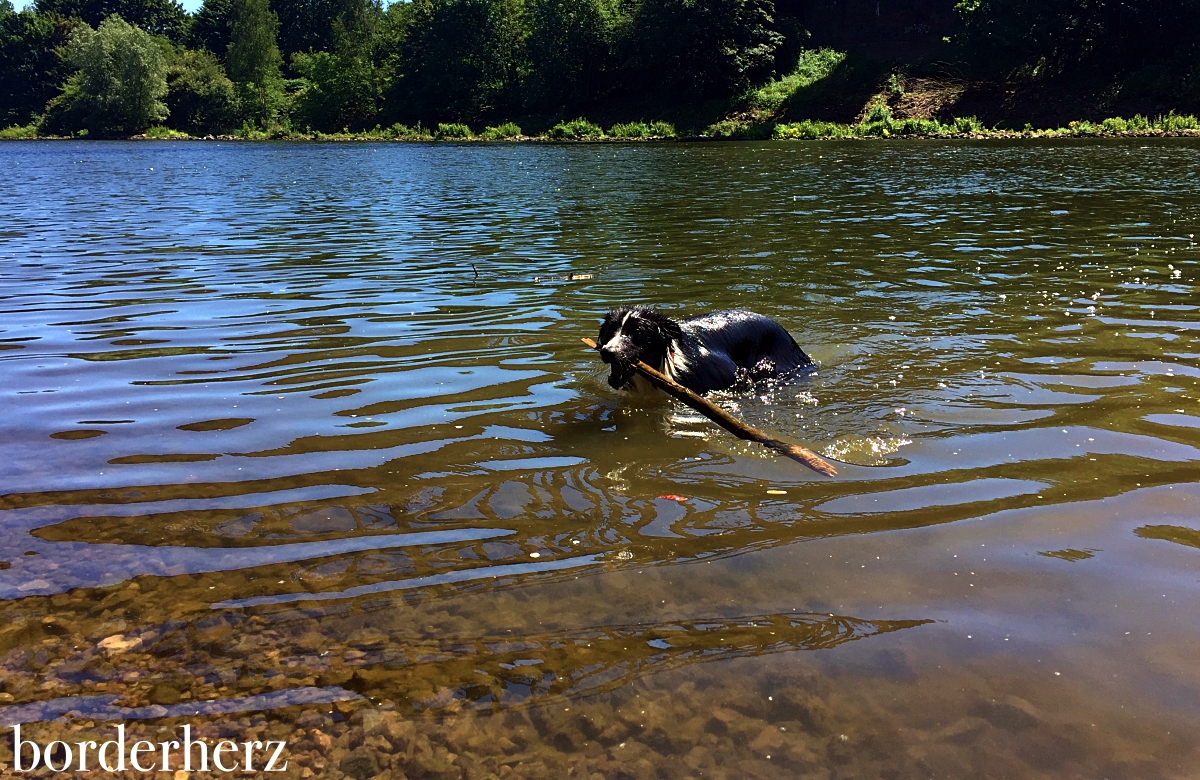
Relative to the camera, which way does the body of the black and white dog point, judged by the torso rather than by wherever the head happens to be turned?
to the viewer's left

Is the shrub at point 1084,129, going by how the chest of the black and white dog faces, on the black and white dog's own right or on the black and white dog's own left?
on the black and white dog's own right
